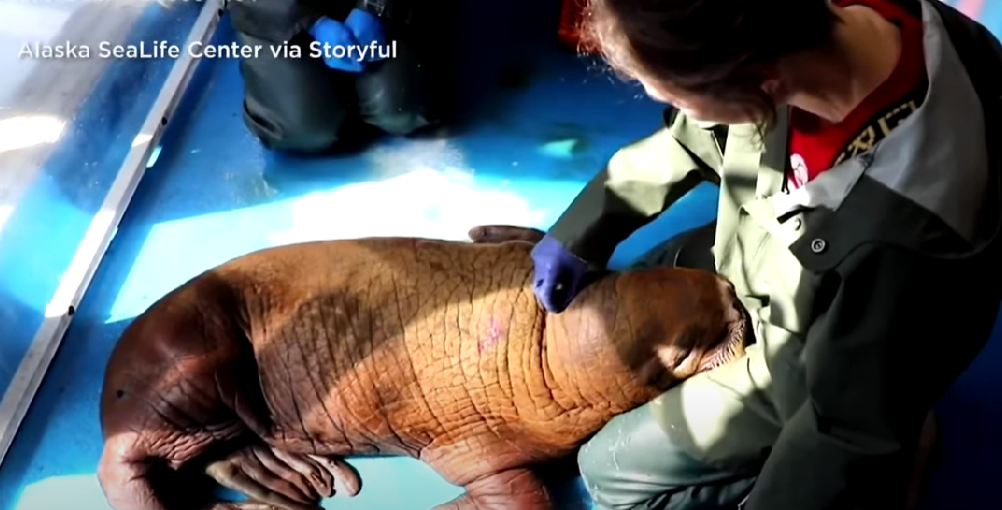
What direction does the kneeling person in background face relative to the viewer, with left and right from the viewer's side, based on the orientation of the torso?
facing the viewer

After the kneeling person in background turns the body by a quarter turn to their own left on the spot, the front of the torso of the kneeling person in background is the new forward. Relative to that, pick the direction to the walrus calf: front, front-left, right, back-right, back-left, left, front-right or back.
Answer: right

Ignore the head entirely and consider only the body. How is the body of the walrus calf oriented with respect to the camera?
to the viewer's right
